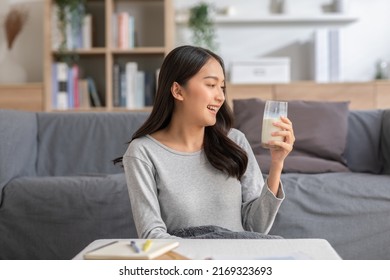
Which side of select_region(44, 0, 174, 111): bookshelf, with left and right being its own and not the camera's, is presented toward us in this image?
front

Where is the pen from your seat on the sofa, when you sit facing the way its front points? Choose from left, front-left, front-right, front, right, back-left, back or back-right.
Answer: front

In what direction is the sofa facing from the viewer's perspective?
toward the camera

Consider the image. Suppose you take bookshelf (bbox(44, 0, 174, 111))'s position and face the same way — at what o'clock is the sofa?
The sofa is roughly at 12 o'clock from the bookshelf.

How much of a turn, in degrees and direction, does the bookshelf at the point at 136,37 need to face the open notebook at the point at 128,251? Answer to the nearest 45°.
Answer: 0° — it already faces it

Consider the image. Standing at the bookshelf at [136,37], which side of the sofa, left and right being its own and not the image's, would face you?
back

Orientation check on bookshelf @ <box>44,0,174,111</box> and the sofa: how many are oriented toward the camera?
2

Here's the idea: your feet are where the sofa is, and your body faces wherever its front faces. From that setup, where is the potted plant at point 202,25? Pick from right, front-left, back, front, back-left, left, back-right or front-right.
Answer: back

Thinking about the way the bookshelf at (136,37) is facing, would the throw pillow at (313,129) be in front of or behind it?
in front

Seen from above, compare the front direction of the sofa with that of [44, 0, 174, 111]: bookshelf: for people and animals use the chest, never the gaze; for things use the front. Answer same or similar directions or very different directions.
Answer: same or similar directions

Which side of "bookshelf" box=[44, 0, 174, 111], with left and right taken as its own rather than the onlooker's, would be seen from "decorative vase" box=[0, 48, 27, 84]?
right

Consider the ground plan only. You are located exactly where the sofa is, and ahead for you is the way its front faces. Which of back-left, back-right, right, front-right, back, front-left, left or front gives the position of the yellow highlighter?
front

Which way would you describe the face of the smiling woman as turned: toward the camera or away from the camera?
toward the camera
